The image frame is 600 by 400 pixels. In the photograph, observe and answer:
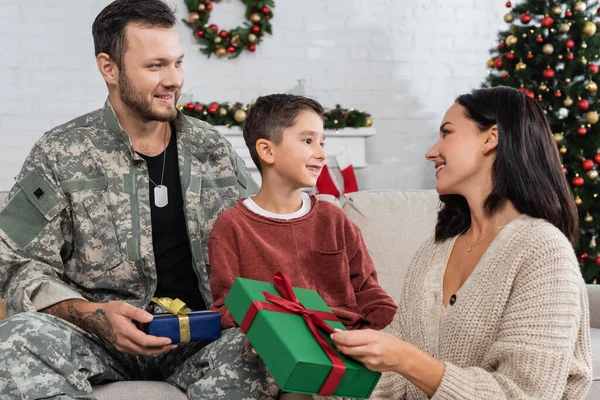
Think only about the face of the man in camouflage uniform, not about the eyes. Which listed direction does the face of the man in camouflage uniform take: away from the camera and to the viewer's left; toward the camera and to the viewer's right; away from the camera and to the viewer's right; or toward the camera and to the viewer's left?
toward the camera and to the viewer's right

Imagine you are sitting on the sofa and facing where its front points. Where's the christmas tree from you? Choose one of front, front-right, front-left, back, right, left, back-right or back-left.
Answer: back-left

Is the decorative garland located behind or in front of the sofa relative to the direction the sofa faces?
behind

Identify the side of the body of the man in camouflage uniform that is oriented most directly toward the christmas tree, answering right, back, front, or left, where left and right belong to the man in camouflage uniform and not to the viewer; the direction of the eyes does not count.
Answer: left

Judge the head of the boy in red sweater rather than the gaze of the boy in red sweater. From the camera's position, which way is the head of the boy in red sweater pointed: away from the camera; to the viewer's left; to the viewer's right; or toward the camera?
to the viewer's right

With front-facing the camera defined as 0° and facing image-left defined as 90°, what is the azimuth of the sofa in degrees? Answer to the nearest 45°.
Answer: approximately 0°

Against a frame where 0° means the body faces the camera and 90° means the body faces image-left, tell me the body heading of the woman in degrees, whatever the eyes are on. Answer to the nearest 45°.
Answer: approximately 45°

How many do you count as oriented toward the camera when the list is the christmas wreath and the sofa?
2

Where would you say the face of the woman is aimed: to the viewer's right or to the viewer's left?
to the viewer's left
